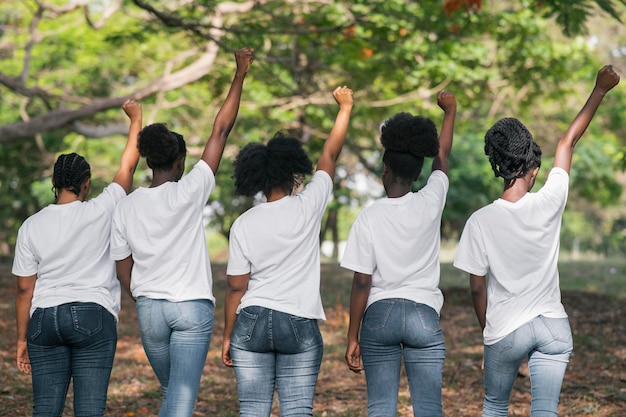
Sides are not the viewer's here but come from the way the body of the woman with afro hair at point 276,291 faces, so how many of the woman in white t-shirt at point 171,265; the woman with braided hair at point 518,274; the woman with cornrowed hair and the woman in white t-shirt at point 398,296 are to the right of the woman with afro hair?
2

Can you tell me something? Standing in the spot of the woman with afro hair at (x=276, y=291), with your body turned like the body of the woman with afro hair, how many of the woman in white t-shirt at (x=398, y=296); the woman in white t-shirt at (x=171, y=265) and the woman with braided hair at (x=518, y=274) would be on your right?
2

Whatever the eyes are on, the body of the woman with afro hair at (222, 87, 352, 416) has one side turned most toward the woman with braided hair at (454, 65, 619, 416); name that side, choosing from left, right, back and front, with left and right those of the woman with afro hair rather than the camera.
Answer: right

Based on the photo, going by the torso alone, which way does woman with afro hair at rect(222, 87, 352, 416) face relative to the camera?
away from the camera

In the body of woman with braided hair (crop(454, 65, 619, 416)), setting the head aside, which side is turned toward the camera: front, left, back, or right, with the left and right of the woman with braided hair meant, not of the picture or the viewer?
back

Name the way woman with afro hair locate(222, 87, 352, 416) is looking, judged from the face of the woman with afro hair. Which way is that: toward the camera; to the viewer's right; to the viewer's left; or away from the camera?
away from the camera

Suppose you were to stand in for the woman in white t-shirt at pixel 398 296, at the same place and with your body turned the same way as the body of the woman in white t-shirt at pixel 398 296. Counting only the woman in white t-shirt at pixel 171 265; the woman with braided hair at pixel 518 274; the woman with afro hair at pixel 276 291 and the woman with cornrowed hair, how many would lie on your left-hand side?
3

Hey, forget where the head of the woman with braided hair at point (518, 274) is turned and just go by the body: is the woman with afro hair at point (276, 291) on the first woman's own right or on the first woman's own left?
on the first woman's own left

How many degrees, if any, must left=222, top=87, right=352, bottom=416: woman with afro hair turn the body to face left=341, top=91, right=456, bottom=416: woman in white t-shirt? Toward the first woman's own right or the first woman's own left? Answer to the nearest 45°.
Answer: approximately 90° to the first woman's own right

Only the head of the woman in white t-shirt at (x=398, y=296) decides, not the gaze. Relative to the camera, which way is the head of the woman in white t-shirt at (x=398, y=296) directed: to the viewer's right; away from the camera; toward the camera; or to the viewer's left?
away from the camera

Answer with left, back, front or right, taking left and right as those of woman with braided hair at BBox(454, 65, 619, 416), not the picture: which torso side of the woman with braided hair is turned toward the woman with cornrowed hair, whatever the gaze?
left

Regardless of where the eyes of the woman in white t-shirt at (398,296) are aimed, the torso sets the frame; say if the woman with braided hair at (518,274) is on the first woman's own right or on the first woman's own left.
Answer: on the first woman's own right

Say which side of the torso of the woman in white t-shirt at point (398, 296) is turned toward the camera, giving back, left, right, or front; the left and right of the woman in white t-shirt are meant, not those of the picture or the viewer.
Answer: back
